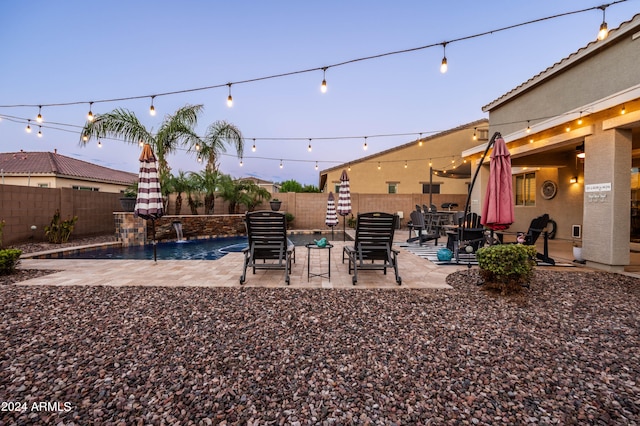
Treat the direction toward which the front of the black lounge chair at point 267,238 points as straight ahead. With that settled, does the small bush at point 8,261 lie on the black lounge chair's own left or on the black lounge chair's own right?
on the black lounge chair's own left

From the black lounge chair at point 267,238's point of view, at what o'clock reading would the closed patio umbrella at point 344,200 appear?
The closed patio umbrella is roughly at 1 o'clock from the black lounge chair.

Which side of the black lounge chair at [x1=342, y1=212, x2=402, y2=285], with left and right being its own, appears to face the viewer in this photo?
back

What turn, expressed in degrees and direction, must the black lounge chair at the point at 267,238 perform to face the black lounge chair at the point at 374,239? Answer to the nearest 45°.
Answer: approximately 90° to its right

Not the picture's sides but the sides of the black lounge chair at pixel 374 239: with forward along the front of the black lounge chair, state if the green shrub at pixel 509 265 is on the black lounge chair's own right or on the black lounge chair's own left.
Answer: on the black lounge chair's own right

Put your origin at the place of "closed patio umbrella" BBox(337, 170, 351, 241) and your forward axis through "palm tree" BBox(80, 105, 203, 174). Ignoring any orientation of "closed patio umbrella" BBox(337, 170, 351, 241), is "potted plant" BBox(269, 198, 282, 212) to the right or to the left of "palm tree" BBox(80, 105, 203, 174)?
right

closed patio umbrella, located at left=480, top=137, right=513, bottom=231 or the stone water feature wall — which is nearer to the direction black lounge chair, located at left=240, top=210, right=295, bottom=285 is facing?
the stone water feature wall

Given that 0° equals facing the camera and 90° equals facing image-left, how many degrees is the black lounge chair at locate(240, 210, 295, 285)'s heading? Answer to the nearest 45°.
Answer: approximately 180°

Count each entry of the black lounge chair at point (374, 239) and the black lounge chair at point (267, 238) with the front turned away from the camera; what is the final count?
2

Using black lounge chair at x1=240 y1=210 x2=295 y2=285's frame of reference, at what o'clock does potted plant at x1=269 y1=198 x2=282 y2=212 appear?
The potted plant is roughly at 12 o'clock from the black lounge chair.

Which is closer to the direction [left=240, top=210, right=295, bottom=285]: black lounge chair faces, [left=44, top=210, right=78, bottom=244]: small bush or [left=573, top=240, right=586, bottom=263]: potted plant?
the small bush
